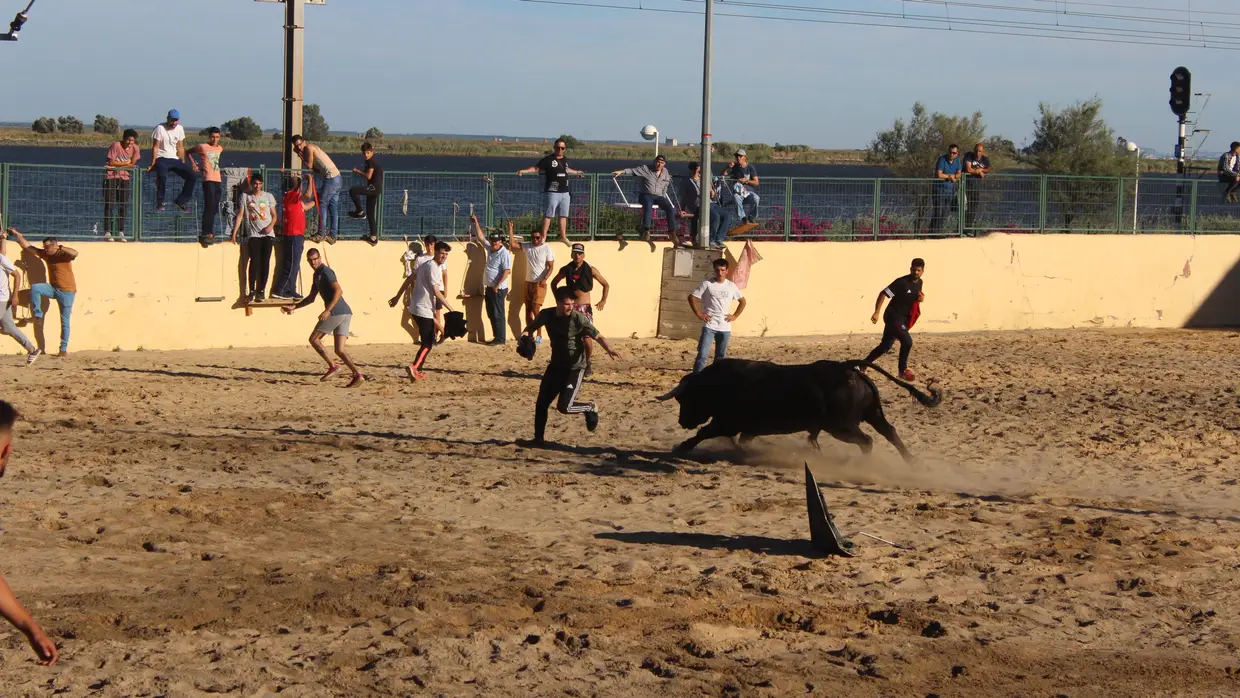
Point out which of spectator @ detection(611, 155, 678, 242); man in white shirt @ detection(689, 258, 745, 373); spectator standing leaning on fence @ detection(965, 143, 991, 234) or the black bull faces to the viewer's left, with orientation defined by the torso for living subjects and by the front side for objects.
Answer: the black bull

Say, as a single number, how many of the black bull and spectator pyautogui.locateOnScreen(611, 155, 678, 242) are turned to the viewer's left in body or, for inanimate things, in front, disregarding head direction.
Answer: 1

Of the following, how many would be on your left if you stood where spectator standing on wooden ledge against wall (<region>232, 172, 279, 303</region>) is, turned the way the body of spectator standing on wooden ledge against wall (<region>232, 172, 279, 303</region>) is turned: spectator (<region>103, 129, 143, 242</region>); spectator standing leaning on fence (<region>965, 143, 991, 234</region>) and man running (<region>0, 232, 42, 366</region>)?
1

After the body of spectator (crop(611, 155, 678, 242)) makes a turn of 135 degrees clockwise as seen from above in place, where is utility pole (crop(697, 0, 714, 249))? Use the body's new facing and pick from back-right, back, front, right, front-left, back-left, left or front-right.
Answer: back

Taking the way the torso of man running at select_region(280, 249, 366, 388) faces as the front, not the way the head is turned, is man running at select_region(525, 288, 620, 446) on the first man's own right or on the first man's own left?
on the first man's own left

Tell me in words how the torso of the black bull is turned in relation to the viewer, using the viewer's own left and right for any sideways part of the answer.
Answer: facing to the left of the viewer

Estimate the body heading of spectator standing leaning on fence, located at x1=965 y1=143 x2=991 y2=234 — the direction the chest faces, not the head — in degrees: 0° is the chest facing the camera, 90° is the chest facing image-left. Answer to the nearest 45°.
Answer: approximately 0°

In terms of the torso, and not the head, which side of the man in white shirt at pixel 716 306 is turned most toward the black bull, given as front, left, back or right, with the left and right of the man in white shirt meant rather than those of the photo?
front
